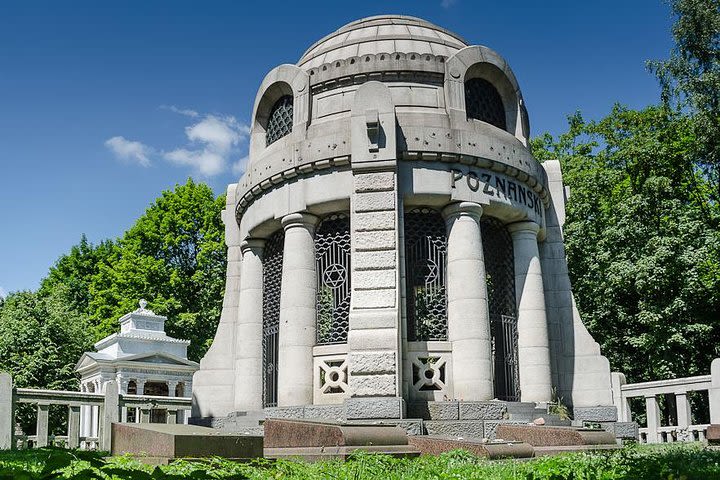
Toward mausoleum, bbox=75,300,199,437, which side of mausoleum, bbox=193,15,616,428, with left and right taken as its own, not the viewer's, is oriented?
back

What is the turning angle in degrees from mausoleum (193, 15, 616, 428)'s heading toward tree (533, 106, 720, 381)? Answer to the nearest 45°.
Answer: approximately 90° to its left

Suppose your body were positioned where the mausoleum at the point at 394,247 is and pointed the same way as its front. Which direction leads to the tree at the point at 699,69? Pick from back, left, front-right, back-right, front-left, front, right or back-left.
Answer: left

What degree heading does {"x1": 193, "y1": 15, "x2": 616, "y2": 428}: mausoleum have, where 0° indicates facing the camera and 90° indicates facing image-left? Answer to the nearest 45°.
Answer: approximately 315°

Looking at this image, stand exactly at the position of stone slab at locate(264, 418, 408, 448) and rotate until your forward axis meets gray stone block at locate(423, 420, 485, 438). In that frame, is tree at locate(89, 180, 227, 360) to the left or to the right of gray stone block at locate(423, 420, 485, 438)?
left

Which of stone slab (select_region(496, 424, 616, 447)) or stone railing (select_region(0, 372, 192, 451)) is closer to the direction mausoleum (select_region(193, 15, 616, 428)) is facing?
the stone slab

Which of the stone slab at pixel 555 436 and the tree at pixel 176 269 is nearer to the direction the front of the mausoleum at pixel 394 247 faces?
the stone slab

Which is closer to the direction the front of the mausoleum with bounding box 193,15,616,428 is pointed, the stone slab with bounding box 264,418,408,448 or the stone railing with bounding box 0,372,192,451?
the stone slab

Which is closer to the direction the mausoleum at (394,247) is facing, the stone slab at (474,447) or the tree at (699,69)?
the stone slab

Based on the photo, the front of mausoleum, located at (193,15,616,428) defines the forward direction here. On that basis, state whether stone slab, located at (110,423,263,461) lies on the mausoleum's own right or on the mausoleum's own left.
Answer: on the mausoleum's own right
